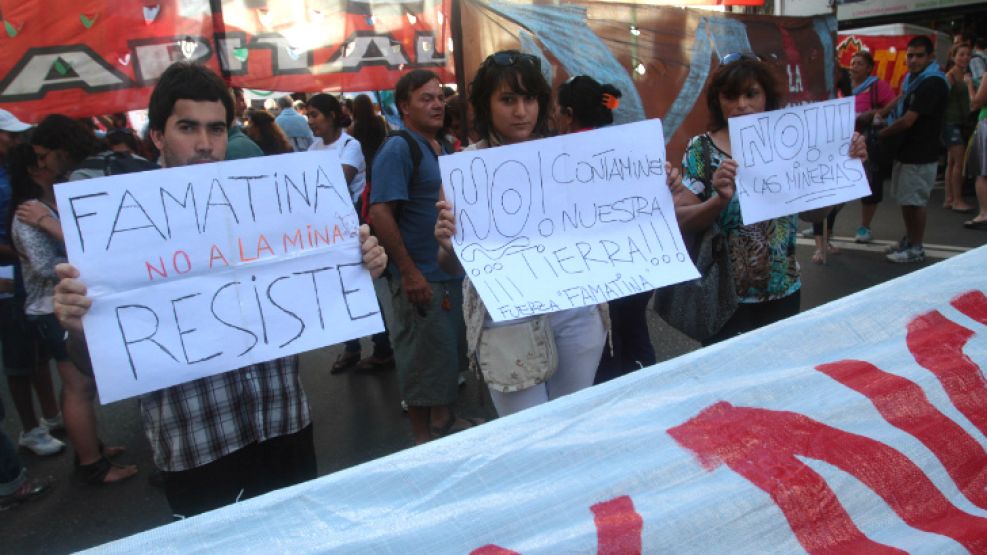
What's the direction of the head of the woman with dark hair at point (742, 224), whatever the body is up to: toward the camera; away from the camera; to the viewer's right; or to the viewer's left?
toward the camera

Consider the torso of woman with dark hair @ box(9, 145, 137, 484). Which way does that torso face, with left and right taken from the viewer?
facing to the right of the viewer

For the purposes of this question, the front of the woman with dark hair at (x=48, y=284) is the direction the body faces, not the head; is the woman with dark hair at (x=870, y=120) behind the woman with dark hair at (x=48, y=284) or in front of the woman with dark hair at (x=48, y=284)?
in front

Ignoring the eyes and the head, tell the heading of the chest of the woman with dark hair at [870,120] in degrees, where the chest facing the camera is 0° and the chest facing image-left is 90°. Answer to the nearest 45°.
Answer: approximately 45°

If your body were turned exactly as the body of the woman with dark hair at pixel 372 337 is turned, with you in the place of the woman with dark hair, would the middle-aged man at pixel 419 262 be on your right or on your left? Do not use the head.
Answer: on your left

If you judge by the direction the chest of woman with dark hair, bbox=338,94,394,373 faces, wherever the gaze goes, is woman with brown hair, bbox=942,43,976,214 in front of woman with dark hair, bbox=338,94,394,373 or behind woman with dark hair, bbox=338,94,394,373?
behind
